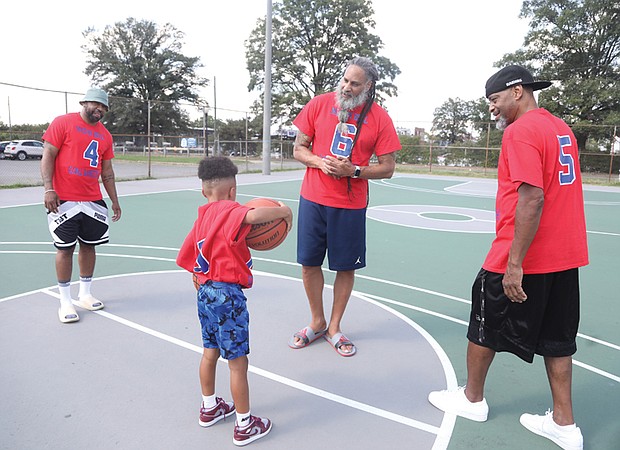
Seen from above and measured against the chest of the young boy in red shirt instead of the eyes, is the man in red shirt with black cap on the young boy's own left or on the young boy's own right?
on the young boy's own right

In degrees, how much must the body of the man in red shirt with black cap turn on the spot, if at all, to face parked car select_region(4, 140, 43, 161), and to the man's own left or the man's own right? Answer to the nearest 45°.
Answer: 0° — they already face it

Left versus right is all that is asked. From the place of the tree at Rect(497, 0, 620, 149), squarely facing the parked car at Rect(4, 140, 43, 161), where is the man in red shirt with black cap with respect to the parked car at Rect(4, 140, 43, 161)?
left

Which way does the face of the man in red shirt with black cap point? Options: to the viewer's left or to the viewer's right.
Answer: to the viewer's left

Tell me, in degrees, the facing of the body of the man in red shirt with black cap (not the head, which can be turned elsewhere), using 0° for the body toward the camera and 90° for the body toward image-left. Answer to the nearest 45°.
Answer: approximately 135°

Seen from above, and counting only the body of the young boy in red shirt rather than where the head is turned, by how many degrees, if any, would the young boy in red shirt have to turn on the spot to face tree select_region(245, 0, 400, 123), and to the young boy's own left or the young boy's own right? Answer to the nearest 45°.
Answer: approximately 45° to the young boy's own left
